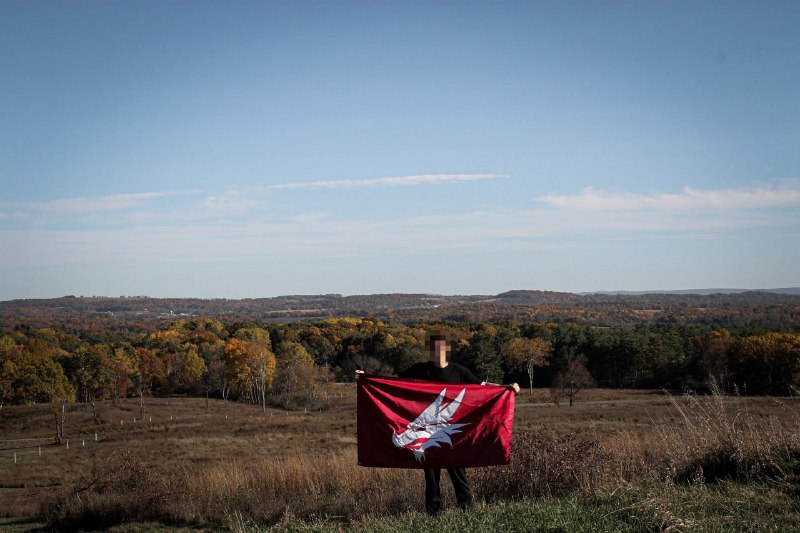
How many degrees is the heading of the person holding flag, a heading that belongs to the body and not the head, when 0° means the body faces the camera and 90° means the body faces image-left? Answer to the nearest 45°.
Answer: approximately 0°

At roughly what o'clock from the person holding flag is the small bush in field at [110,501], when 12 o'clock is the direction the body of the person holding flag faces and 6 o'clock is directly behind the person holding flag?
The small bush in field is roughly at 4 o'clock from the person holding flag.

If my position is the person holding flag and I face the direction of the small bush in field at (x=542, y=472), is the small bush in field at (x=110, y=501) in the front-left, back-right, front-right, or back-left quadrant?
back-left

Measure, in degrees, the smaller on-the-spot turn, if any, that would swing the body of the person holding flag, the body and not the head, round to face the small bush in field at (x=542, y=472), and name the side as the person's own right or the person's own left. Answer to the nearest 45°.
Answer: approximately 90° to the person's own left
